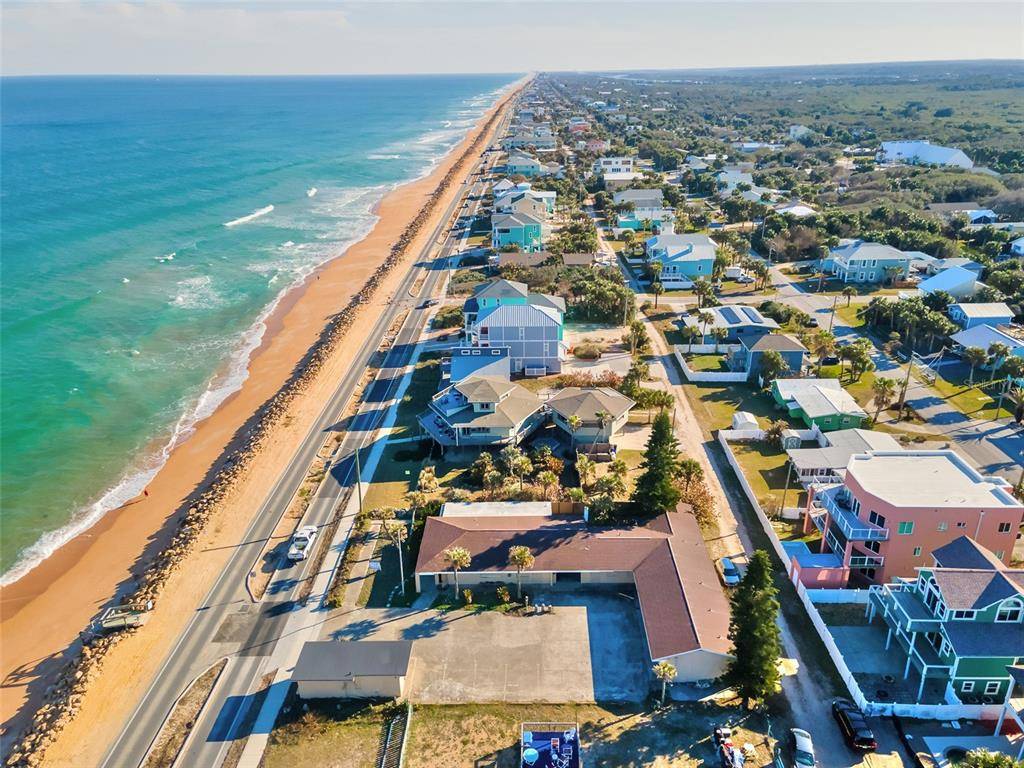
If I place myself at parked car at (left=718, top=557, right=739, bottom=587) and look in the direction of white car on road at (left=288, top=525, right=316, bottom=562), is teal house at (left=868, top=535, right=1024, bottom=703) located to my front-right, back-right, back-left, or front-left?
back-left

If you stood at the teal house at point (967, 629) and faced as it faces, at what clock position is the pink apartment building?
The pink apartment building is roughly at 2 o'clock from the teal house.

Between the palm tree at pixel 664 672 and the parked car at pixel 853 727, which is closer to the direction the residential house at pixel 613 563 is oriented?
the palm tree

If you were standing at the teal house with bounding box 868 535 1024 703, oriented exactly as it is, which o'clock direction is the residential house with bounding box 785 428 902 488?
The residential house is roughly at 2 o'clock from the teal house.

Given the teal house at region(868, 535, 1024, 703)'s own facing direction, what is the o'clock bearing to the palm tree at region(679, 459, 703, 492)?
The palm tree is roughly at 1 o'clock from the teal house.

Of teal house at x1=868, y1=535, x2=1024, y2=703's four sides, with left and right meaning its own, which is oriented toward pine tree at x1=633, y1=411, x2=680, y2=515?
front

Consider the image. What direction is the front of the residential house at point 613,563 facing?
toward the camera

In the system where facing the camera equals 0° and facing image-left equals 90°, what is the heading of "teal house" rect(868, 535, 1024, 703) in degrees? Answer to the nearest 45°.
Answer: approximately 90°

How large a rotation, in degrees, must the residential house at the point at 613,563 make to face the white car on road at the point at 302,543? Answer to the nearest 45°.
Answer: approximately 90° to its right

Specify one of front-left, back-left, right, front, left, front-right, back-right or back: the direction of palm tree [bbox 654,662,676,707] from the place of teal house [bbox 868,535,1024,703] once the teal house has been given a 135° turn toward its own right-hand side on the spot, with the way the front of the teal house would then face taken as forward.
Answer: back

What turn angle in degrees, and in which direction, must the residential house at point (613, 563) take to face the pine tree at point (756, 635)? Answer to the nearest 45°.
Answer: approximately 45° to its left

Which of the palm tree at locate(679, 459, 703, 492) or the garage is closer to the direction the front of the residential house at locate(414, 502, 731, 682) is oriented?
the garage

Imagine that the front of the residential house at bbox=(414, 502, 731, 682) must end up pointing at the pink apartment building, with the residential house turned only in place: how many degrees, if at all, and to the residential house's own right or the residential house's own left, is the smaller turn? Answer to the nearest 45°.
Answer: approximately 90° to the residential house's own left

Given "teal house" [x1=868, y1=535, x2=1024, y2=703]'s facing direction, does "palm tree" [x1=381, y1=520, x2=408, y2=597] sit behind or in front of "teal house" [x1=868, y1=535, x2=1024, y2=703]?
in front

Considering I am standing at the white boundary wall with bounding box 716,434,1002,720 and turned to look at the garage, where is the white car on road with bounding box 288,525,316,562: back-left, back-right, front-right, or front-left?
front-right

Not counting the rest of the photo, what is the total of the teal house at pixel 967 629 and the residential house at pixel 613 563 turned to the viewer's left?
1

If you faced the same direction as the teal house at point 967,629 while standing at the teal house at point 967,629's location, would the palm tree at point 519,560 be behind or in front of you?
in front
